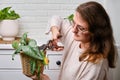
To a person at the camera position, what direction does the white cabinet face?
facing the viewer

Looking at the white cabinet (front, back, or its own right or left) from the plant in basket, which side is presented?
front

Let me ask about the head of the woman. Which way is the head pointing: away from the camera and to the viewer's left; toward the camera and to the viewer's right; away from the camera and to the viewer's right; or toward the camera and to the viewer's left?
toward the camera and to the viewer's left

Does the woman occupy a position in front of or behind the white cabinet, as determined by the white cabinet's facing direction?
in front

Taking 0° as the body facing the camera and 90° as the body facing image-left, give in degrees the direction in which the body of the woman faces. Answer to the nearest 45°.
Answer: approximately 45°

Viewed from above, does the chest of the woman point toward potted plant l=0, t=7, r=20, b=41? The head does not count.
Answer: no

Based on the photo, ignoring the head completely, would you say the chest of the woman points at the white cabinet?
no

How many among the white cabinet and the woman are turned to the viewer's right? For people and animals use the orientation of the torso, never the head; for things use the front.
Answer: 0
